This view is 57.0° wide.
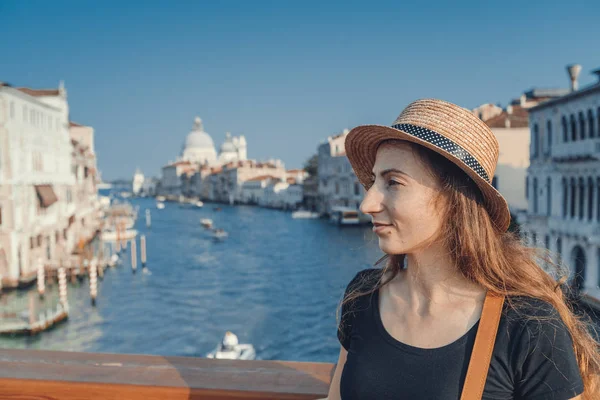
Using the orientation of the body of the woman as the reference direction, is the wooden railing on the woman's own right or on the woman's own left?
on the woman's own right

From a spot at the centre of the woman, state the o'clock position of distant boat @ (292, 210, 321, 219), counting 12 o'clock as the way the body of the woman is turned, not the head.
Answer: The distant boat is roughly at 4 o'clock from the woman.

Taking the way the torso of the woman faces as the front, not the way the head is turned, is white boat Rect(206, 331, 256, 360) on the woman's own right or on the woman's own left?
on the woman's own right

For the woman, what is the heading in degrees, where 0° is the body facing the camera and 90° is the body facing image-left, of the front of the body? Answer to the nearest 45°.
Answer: approximately 45°

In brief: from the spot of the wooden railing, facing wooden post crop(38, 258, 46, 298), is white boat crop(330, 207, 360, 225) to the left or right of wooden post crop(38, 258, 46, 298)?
right

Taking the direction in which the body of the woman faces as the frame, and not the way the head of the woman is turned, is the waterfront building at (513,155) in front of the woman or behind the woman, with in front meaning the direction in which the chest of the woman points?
behind

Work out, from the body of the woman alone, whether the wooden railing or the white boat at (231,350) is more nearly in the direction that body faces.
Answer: the wooden railing

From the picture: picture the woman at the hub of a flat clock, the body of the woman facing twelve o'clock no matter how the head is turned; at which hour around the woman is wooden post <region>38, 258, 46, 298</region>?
The wooden post is roughly at 3 o'clock from the woman.

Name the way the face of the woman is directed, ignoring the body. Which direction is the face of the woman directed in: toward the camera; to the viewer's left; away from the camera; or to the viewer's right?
to the viewer's left
